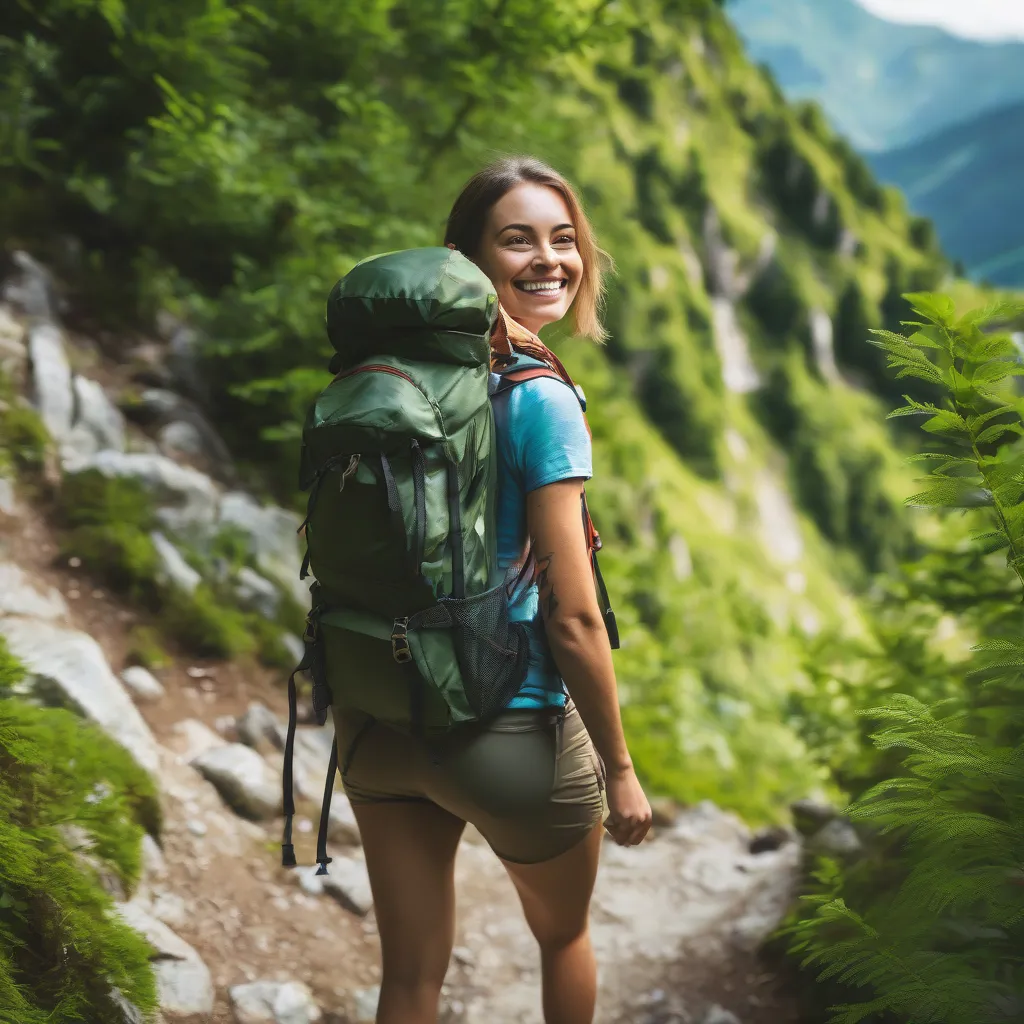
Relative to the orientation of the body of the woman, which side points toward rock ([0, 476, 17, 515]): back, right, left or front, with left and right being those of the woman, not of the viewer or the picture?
left

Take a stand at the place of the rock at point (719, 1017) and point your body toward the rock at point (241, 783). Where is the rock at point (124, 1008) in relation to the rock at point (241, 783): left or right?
left

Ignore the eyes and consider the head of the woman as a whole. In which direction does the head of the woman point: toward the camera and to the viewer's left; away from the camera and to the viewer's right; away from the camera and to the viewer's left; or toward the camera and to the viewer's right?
toward the camera and to the viewer's right

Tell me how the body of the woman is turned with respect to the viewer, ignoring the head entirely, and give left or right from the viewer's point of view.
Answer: facing away from the viewer and to the right of the viewer

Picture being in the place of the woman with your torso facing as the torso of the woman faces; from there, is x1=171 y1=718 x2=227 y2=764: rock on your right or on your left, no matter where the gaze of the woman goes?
on your left

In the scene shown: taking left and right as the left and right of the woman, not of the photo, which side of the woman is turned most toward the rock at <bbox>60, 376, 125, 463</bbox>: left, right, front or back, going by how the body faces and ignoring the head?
left

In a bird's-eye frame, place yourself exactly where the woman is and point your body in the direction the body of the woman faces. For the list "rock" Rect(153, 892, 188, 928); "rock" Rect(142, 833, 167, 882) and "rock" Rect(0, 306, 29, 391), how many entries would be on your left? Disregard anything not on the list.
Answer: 3

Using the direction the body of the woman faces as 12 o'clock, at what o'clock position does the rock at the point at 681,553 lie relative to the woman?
The rock is roughly at 11 o'clock from the woman.

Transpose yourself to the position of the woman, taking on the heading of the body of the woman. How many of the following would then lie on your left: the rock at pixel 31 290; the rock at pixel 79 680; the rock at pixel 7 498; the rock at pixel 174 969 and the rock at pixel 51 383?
5

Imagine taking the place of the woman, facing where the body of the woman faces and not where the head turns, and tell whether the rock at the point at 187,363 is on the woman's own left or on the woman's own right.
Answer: on the woman's own left

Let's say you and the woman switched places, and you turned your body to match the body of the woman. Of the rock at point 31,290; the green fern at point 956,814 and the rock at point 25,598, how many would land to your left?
2
